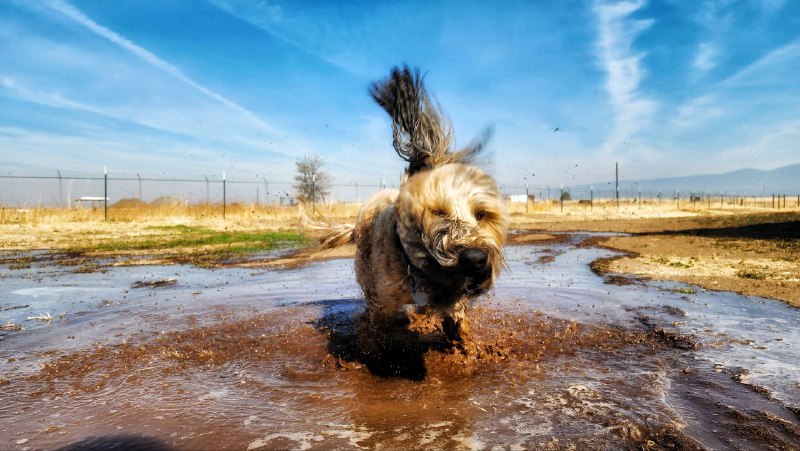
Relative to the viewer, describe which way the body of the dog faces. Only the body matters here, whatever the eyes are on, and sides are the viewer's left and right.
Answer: facing the viewer and to the right of the viewer
